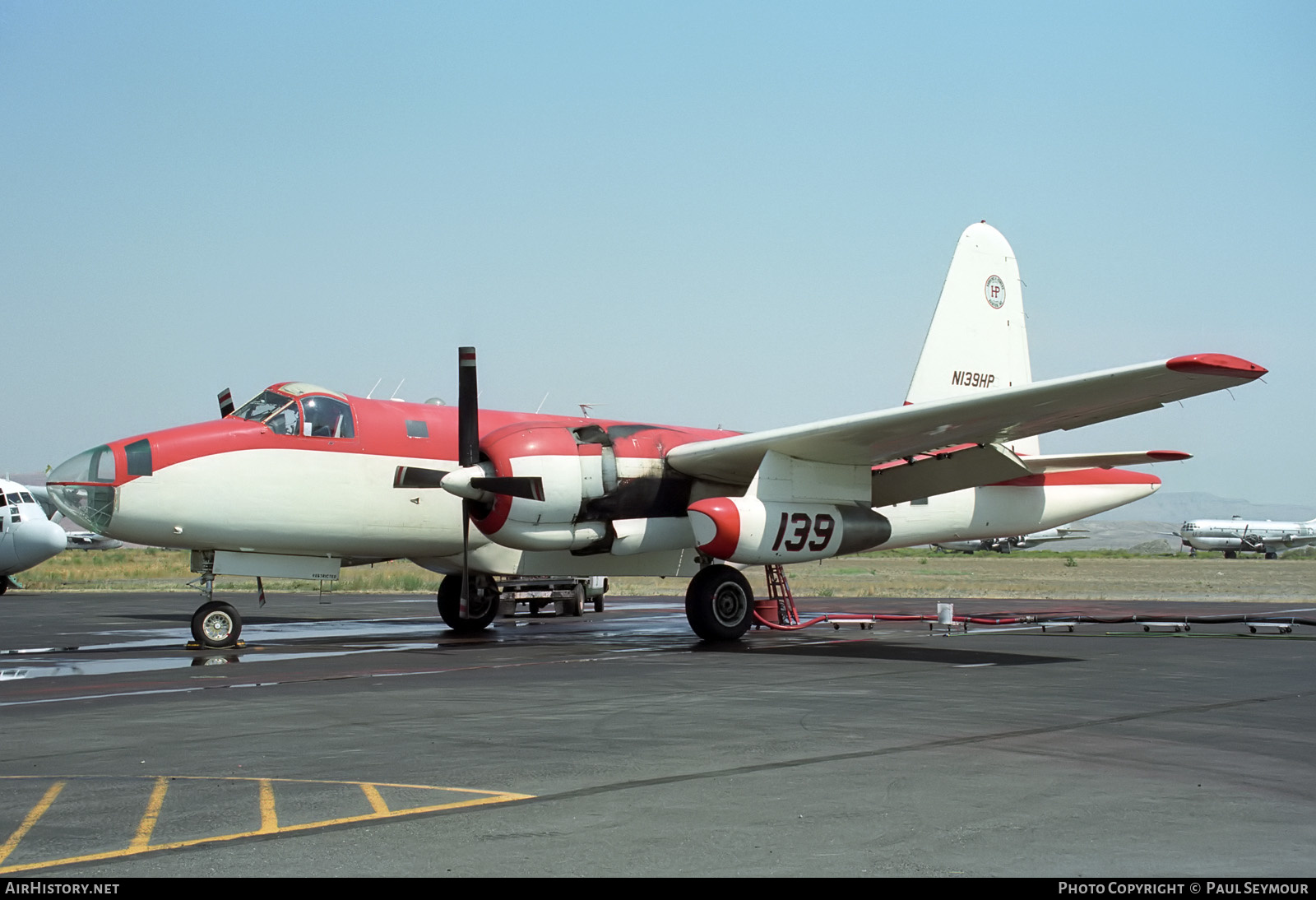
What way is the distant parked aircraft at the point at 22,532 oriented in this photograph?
to the viewer's right

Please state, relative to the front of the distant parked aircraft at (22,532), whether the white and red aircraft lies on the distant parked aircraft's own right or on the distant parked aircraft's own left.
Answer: on the distant parked aircraft's own right

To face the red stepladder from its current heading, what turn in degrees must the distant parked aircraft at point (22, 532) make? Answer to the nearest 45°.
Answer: approximately 45° to its right
